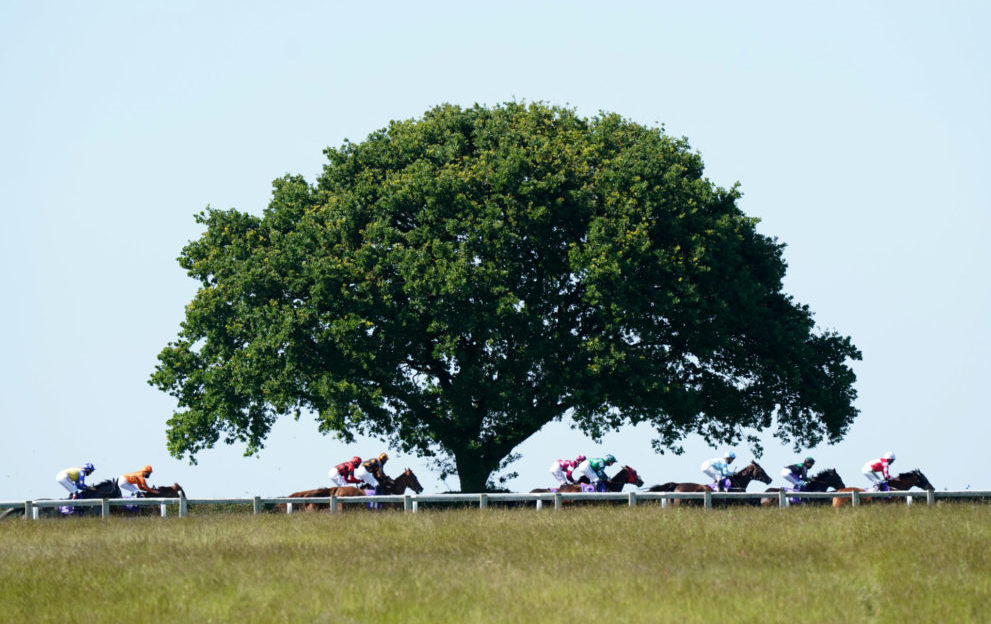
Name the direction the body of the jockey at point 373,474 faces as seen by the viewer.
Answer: to the viewer's right

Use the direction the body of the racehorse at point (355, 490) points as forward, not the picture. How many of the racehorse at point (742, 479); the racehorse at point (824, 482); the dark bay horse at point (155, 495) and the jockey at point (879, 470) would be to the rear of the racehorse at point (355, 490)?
1

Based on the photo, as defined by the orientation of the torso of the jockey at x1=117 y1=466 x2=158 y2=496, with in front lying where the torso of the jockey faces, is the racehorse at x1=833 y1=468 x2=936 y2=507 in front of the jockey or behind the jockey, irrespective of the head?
in front

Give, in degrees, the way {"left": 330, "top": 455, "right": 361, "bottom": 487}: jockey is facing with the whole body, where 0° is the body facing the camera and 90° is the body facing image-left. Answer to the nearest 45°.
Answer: approximately 270°

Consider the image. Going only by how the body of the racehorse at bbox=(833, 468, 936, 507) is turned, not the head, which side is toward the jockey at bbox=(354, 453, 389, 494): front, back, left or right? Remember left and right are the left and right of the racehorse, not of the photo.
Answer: back

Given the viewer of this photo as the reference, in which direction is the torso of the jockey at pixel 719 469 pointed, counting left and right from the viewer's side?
facing to the right of the viewer

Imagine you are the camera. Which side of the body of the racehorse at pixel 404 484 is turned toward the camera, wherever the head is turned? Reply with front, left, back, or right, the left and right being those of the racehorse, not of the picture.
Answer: right

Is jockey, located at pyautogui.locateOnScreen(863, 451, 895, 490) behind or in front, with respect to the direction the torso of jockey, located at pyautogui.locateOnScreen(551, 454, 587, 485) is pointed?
in front

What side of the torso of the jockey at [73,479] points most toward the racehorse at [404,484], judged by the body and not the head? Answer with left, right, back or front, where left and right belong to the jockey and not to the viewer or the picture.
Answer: front

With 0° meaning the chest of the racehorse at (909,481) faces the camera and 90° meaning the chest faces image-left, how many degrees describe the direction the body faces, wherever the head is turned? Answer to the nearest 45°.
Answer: approximately 270°

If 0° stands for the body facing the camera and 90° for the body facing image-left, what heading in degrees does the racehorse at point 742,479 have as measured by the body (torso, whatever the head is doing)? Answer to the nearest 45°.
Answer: approximately 270°

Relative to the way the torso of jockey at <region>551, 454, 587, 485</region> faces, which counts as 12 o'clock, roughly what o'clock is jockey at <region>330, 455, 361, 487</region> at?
jockey at <region>330, 455, 361, 487</region> is roughly at 6 o'clock from jockey at <region>551, 454, 587, 485</region>.

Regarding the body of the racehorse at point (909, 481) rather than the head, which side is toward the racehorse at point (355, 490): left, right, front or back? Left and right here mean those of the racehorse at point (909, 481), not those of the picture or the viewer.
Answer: back

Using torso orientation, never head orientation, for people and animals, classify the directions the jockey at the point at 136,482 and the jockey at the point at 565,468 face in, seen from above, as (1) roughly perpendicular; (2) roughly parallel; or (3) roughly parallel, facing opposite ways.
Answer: roughly parallel

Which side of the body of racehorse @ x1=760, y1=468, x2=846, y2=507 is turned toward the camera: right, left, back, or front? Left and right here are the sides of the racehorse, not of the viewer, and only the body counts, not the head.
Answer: right

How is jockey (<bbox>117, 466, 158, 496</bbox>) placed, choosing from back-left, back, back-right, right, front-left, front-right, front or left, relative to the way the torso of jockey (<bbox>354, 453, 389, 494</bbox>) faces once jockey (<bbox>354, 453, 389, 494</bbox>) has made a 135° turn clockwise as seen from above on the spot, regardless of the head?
front-right

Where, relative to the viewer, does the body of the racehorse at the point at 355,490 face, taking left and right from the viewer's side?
facing to the right of the viewer

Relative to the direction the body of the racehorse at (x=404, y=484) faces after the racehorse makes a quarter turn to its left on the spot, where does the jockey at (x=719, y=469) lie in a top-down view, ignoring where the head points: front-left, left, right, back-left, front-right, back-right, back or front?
right
